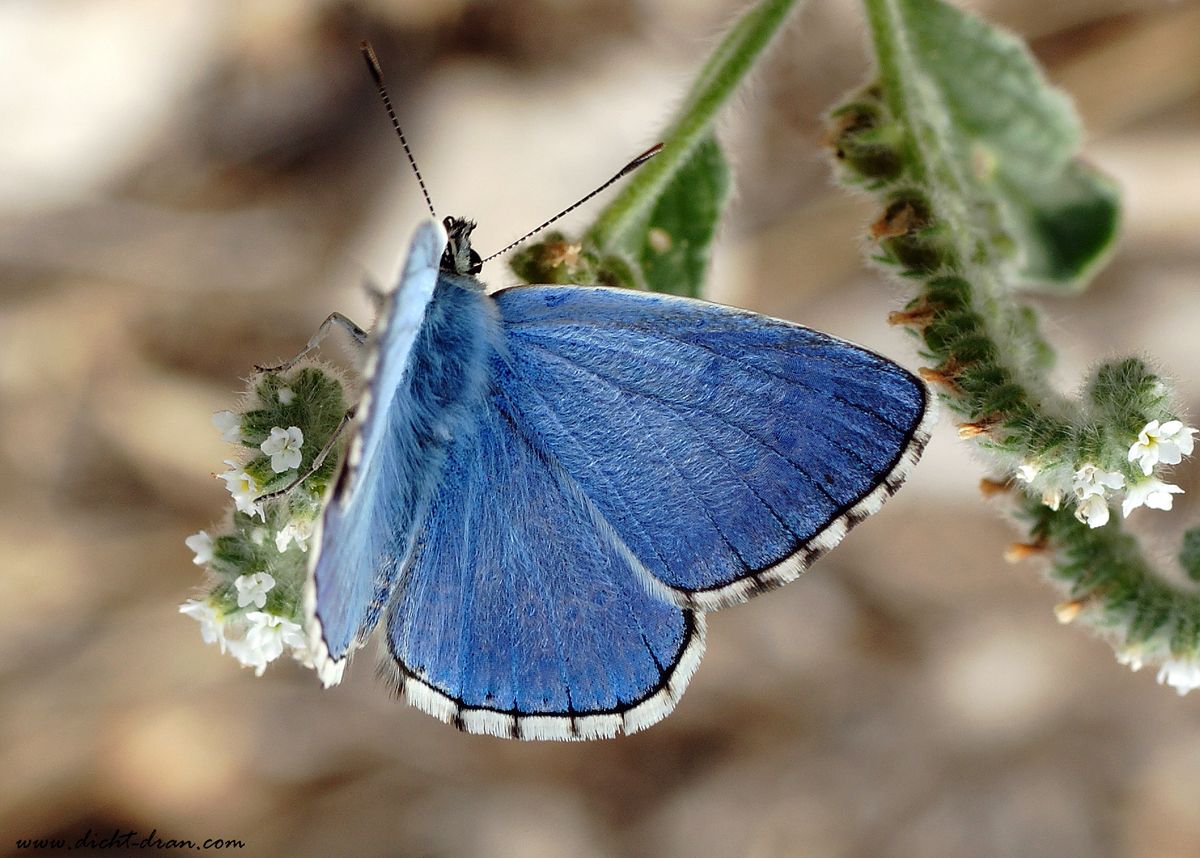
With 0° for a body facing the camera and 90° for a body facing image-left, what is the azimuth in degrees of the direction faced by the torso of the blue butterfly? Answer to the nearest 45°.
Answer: approximately 180°
